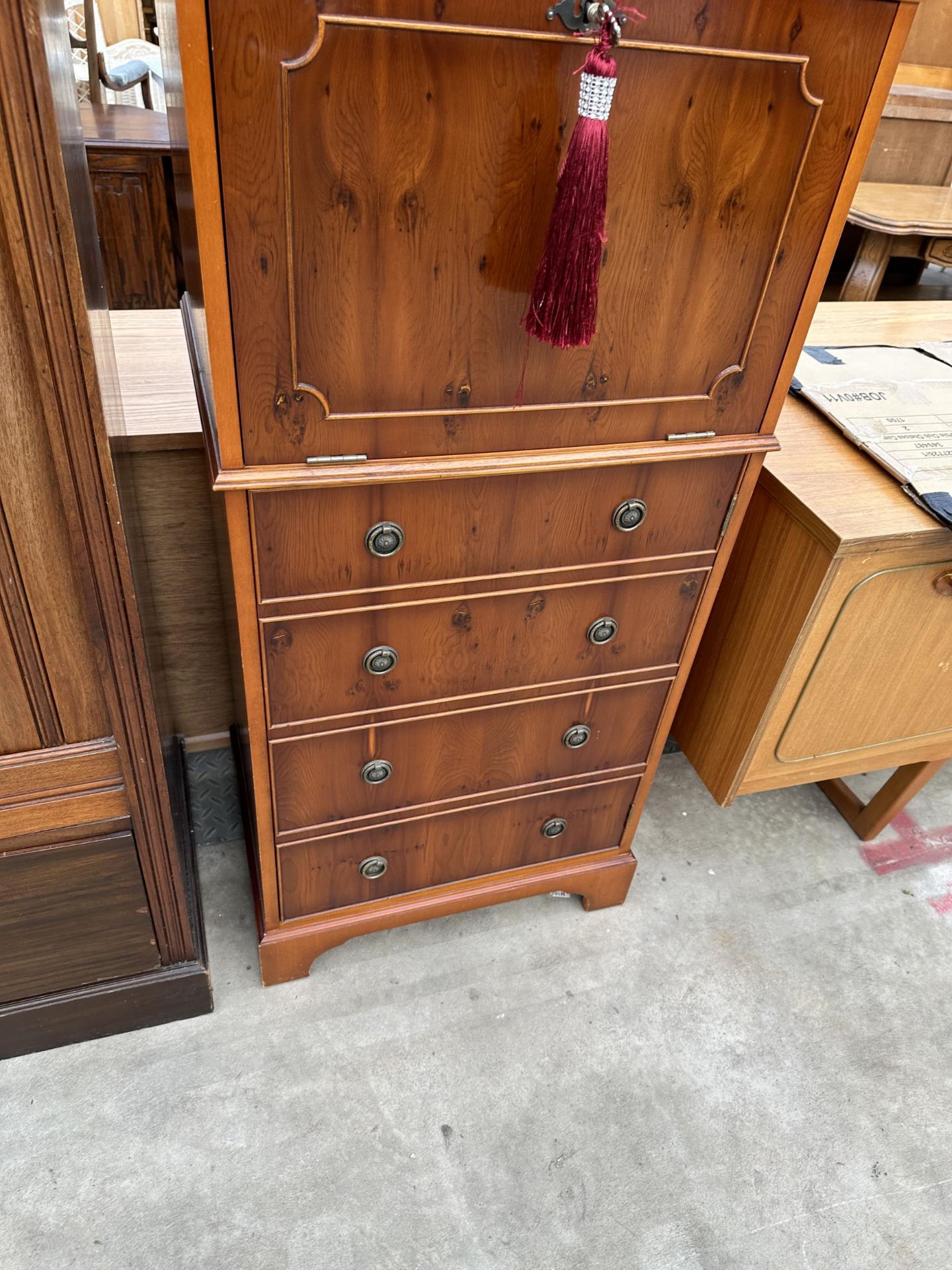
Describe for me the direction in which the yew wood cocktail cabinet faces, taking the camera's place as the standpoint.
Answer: facing the viewer

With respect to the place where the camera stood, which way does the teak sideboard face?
facing the viewer and to the right of the viewer

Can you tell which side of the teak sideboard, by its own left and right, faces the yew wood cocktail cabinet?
right

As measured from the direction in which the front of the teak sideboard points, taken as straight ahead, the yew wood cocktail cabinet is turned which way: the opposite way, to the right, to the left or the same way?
the same way

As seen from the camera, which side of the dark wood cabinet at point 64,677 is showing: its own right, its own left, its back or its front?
front

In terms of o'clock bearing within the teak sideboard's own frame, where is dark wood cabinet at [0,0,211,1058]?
The dark wood cabinet is roughly at 3 o'clock from the teak sideboard.

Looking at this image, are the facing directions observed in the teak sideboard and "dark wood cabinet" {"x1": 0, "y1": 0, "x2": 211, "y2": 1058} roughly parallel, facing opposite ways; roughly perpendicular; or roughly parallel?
roughly parallel

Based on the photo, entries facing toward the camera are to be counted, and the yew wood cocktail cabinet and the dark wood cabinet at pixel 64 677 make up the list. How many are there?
2

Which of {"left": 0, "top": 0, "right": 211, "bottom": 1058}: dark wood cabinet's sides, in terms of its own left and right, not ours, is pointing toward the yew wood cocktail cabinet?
left
